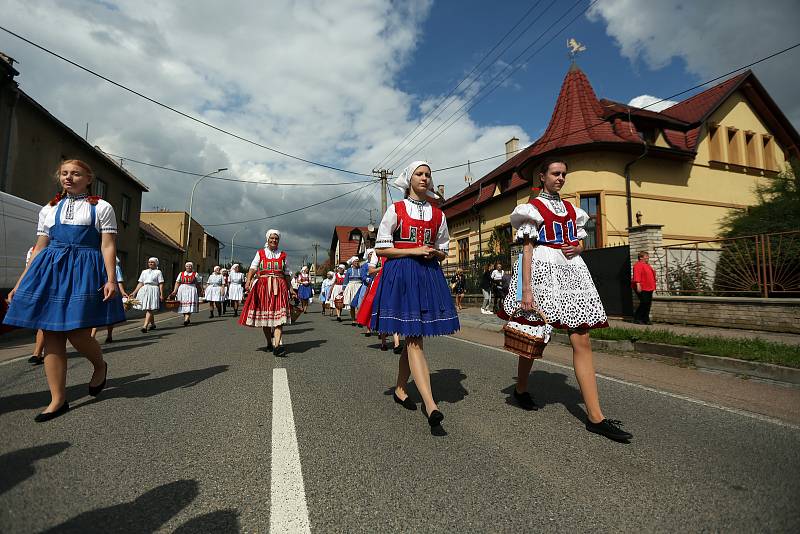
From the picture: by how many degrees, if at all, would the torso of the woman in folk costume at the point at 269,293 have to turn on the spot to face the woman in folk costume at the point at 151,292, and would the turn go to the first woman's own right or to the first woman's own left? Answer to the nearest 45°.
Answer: approximately 135° to the first woman's own right

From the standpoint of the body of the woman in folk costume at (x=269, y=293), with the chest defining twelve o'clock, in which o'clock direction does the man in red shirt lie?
The man in red shirt is roughly at 9 o'clock from the woman in folk costume.

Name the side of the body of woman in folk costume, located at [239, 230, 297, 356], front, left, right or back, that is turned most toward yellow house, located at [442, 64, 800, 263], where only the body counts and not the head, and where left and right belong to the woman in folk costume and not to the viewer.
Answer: left

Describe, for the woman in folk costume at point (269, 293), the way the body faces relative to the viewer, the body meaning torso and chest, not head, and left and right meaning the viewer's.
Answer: facing the viewer

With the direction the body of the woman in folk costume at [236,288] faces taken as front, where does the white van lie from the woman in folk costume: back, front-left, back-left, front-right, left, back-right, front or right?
front-right

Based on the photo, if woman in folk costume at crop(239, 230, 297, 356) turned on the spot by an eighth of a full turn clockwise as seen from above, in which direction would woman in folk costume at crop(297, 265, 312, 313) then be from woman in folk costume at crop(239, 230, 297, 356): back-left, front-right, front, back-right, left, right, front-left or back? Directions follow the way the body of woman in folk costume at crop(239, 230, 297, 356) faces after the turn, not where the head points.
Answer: back-right

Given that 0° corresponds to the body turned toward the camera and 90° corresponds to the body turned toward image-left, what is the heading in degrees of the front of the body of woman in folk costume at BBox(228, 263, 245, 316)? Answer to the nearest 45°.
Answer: approximately 0°

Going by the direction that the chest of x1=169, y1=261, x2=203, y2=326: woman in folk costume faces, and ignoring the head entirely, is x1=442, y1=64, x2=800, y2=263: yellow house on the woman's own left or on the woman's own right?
on the woman's own left

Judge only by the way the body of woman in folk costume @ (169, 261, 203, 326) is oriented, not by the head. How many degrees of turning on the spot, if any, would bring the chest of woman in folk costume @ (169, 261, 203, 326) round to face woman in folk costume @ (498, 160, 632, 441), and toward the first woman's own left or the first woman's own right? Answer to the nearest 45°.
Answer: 0° — they already face them

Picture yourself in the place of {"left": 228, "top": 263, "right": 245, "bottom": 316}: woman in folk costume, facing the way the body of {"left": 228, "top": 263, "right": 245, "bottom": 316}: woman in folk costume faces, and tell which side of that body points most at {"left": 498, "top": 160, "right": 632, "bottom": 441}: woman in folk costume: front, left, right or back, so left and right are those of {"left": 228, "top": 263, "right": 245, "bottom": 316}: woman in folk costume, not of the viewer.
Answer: front

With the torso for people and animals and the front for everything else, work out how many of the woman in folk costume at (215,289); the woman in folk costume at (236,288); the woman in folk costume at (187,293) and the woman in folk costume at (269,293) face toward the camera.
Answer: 4

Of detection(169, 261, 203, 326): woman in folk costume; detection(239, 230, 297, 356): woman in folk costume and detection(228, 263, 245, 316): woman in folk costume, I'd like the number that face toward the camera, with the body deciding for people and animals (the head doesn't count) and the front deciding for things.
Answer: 3

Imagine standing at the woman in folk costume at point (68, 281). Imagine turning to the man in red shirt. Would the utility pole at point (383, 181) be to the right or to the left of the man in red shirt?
left
